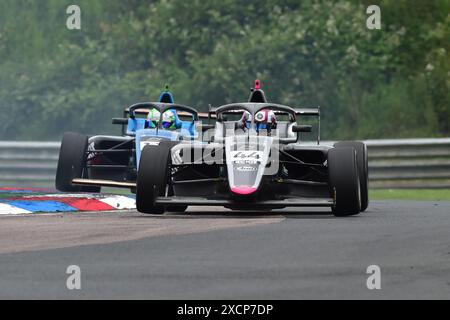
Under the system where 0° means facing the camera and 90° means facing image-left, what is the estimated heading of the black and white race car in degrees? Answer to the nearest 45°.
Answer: approximately 0°

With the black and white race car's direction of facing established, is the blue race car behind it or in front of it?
behind

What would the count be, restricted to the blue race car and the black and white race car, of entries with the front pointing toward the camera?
2

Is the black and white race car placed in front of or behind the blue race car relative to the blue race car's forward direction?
in front

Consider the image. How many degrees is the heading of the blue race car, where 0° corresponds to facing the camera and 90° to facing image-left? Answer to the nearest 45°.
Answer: approximately 0°
